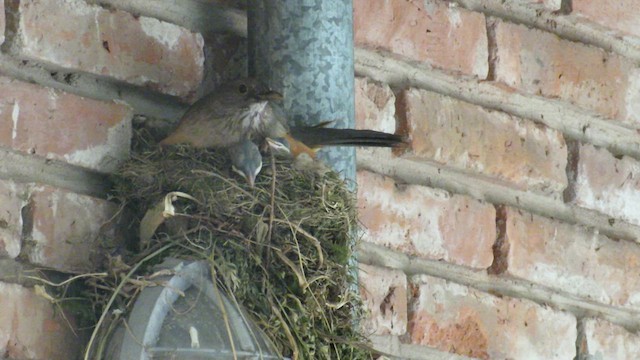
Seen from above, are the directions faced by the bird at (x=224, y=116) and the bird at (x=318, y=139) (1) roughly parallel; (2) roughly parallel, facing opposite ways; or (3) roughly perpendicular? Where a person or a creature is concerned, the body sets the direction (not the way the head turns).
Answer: roughly parallel, facing opposite ways

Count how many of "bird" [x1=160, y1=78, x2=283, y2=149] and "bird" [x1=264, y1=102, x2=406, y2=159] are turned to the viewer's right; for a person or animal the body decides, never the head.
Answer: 1

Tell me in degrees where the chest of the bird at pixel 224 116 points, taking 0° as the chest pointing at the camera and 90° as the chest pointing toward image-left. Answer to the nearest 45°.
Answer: approximately 270°

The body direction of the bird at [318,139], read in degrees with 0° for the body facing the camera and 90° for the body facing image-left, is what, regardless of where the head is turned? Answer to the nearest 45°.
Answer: approximately 90°
